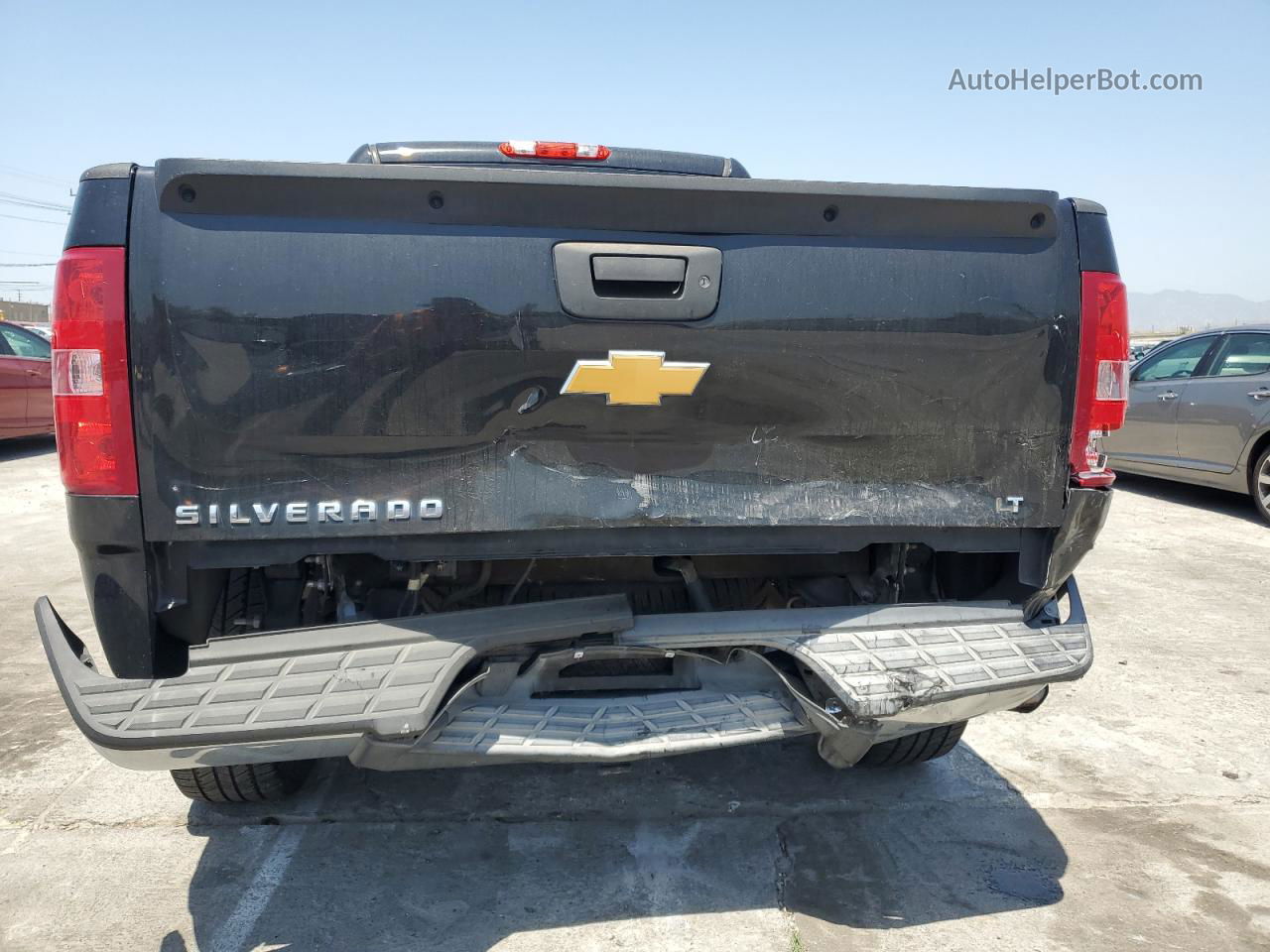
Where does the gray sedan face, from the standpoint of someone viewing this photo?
facing away from the viewer and to the left of the viewer

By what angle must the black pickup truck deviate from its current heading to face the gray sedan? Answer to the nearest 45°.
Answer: approximately 45° to its right

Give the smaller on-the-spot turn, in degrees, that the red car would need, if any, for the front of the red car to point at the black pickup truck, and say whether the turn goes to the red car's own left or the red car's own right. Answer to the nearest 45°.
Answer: approximately 135° to the red car's own right

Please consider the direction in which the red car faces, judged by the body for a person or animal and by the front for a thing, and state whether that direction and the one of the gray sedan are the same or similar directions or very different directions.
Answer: very different directions

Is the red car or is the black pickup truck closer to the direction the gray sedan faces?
the red car

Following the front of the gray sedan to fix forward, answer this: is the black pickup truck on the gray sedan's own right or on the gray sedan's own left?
on the gray sedan's own left

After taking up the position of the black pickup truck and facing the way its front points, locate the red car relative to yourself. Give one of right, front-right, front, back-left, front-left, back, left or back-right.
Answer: front-left

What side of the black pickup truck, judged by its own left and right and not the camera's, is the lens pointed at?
back
